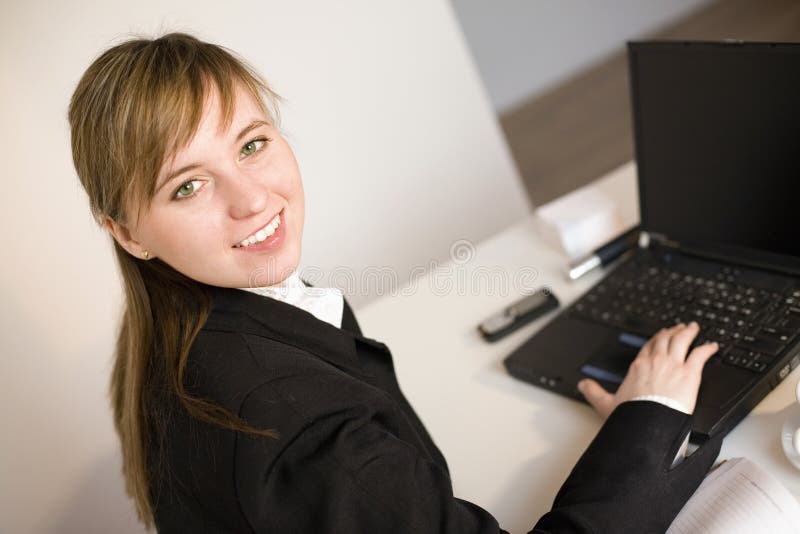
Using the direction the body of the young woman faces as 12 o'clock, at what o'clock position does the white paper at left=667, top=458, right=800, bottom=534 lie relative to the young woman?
The white paper is roughly at 1 o'clock from the young woman.

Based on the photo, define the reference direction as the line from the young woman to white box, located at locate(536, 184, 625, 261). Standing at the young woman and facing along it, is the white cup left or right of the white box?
right

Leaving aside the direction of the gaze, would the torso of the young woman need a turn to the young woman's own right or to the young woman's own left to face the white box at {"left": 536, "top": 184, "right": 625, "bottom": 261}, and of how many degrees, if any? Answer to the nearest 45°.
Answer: approximately 45° to the young woman's own left

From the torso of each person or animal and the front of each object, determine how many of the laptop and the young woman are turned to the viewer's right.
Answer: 1

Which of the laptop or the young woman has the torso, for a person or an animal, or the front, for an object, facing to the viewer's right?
the young woman

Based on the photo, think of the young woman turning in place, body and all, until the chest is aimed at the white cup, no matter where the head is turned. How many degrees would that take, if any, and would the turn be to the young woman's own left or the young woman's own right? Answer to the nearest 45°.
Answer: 0° — they already face it

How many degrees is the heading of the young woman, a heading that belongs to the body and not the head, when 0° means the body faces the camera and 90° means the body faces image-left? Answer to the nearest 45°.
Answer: approximately 270°

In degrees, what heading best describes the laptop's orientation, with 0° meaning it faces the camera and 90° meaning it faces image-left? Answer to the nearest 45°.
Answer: approximately 45°
